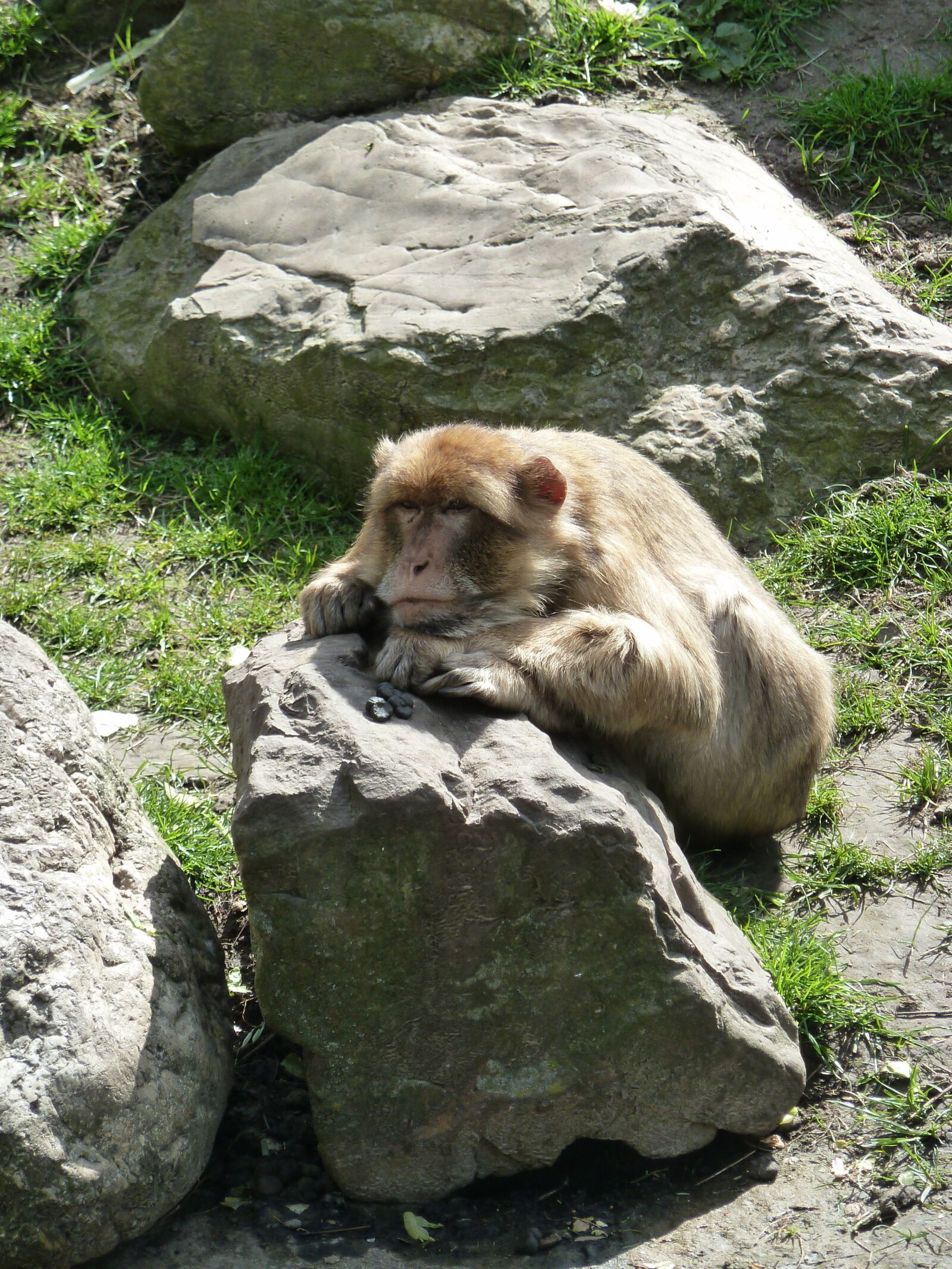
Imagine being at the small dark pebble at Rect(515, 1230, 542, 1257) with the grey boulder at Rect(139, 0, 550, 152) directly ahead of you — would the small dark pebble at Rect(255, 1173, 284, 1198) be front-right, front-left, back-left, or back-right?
front-left

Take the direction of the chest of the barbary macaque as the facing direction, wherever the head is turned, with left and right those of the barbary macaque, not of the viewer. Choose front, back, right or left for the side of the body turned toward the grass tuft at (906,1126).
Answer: left

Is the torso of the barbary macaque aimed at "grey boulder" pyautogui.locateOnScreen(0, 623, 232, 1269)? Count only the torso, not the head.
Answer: yes

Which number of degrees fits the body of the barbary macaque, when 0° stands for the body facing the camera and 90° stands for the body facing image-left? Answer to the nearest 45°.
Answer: approximately 45°

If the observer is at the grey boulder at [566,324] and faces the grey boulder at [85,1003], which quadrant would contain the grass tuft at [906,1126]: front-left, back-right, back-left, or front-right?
front-left

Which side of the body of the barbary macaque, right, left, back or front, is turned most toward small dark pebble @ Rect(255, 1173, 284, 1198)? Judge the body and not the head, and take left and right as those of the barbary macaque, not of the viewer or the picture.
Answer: front

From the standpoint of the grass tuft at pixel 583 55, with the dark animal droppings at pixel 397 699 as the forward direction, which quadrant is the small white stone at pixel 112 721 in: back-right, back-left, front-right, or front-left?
front-right

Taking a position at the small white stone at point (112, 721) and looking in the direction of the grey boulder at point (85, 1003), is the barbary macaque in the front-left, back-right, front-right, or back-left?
front-left

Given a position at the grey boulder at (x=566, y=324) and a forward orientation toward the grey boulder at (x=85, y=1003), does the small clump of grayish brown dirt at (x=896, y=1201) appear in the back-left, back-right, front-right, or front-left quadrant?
front-left

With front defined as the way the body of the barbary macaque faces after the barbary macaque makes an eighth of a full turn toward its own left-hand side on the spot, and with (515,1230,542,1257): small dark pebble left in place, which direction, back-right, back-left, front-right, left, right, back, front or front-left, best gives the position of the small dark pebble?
front

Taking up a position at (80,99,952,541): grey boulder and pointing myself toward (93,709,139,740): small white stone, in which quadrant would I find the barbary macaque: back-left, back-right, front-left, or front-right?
front-left

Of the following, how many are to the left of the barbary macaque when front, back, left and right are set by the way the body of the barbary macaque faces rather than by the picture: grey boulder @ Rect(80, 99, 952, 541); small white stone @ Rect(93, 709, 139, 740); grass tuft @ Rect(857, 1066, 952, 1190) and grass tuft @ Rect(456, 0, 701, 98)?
1

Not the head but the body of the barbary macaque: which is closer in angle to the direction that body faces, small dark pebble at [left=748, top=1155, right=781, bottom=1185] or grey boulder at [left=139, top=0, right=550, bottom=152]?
the small dark pebble

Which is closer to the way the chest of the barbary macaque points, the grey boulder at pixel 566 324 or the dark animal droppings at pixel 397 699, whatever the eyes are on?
the dark animal droppings
